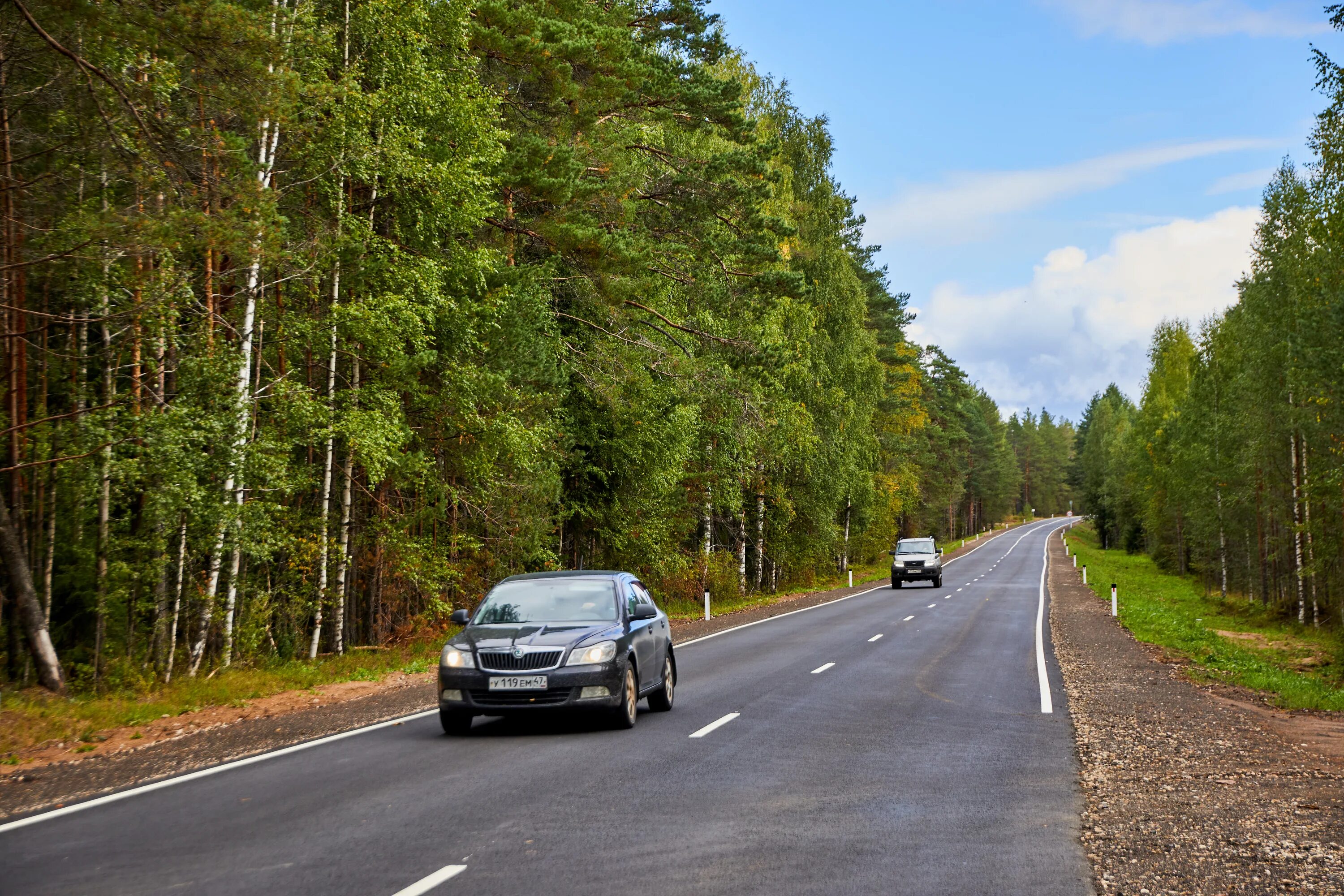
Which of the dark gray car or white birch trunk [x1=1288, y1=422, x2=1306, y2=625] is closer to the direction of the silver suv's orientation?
the dark gray car

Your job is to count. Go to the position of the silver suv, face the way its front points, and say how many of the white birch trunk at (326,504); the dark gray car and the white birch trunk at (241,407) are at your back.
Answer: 0

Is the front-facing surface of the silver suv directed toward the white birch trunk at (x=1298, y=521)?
no

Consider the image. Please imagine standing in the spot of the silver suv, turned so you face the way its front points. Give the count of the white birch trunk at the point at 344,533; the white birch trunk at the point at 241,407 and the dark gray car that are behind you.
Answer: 0

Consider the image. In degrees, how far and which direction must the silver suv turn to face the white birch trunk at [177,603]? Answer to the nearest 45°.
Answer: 0° — it already faces it

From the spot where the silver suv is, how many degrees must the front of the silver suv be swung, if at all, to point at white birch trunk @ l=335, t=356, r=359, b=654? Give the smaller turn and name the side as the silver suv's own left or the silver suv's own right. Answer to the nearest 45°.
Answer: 0° — it already faces it

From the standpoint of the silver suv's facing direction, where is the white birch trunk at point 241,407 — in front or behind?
in front

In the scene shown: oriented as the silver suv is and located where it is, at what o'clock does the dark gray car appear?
The dark gray car is roughly at 12 o'clock from the silver suv.

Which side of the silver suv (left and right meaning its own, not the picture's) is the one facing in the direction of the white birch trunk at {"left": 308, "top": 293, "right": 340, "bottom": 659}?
front

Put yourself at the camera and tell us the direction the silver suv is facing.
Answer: facing the viewer
